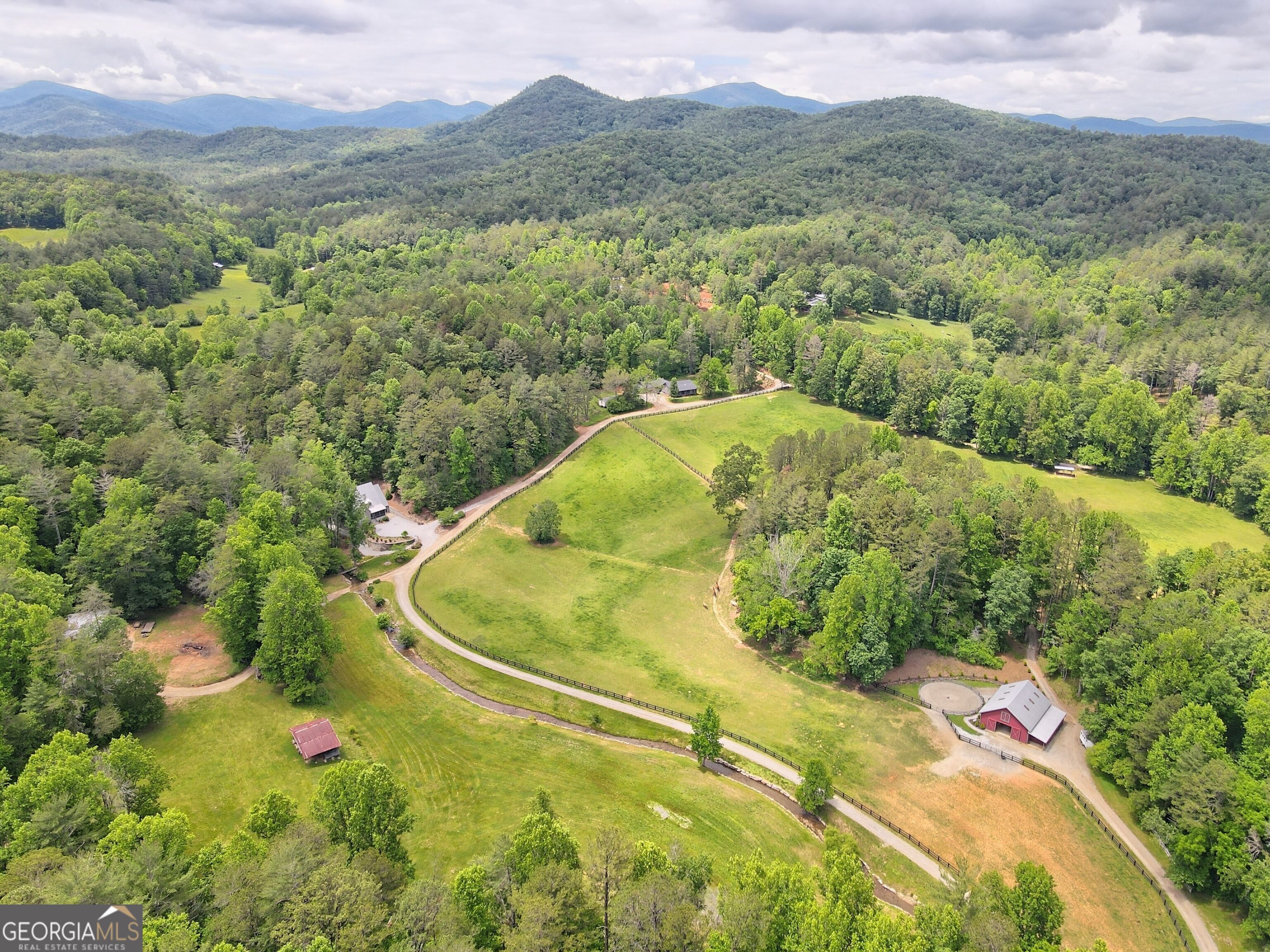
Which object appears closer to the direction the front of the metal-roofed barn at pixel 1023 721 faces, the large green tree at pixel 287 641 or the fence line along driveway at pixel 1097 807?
the large green tree

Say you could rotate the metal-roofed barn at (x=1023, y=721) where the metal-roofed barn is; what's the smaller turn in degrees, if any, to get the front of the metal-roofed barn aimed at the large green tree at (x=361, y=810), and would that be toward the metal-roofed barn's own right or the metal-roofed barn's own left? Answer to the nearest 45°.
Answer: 0° — it already faces it

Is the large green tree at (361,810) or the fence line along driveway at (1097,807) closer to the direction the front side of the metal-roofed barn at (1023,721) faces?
the large green tree

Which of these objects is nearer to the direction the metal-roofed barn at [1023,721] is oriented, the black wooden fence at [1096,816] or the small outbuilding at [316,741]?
the small outbuilding

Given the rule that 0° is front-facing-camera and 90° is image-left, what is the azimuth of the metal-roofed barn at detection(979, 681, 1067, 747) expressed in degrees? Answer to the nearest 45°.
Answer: approximately 45°

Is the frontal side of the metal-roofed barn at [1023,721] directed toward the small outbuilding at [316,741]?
no

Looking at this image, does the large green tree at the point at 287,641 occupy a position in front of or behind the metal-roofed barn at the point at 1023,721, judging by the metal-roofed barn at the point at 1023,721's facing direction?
in front

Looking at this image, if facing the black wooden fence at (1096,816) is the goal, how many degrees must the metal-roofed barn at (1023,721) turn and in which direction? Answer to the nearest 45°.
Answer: approximately 90° to its left

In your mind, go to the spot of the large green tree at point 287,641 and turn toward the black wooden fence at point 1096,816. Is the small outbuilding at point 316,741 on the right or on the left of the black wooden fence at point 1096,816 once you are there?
right

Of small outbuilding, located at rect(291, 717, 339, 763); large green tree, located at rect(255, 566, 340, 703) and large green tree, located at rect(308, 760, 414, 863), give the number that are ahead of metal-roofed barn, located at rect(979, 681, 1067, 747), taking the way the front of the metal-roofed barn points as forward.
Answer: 3
